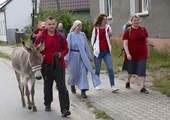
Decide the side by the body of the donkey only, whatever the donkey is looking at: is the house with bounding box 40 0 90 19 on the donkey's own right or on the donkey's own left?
on the donkey's own left

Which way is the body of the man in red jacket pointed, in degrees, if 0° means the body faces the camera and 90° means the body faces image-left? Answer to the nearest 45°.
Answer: approximately 0°

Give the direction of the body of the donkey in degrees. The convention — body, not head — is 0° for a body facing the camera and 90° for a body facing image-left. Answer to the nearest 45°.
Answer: approximately 315°

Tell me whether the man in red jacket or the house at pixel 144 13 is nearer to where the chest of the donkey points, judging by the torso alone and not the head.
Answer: the man in red jacket

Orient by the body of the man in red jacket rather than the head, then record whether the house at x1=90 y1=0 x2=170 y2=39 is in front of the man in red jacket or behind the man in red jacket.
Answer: behind

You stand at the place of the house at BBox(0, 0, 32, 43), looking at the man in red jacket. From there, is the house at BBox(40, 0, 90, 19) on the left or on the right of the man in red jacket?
left
